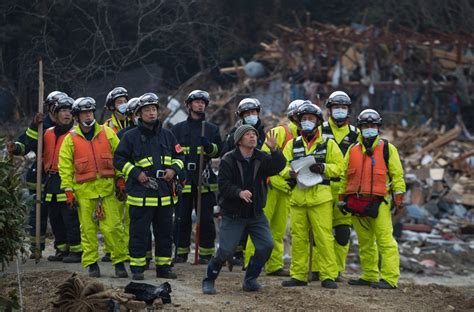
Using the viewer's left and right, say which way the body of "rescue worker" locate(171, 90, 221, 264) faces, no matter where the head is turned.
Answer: facing the viewer

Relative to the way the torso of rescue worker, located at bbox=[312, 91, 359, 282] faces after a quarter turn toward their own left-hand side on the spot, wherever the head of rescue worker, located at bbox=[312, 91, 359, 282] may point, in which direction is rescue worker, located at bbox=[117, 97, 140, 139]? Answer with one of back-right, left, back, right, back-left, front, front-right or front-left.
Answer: back

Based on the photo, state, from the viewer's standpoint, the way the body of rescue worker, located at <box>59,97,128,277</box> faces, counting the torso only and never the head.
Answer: toward the camera

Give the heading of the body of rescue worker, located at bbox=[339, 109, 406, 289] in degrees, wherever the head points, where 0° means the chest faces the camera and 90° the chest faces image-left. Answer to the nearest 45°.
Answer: approximately 45°

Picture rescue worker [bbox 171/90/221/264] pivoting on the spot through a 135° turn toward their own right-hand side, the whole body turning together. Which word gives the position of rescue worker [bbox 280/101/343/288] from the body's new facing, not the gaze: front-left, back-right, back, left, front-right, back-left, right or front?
back

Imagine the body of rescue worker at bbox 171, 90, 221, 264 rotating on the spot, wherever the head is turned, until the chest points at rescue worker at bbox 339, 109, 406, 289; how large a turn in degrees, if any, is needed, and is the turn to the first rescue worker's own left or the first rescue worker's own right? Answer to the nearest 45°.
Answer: approximately 45° to the first rescue worker's own left

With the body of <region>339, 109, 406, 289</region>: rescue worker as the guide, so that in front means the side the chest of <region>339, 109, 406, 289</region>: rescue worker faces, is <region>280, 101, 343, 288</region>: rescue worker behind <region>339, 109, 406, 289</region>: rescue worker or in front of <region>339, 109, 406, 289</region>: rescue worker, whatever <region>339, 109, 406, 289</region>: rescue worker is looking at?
in front

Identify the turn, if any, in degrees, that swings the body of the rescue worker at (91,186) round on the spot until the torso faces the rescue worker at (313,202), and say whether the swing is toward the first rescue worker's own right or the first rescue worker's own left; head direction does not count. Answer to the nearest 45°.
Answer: approximately 90° to the first rescue worker's own left

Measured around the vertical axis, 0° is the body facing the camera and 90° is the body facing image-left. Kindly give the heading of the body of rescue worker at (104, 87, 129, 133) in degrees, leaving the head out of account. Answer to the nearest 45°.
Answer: approximately 315°

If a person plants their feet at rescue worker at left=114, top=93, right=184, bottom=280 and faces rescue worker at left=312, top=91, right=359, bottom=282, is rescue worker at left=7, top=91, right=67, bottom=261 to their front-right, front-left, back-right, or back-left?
back-left

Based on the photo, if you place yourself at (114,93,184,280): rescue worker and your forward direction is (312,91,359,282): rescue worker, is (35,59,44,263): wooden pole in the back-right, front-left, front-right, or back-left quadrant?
back-left
